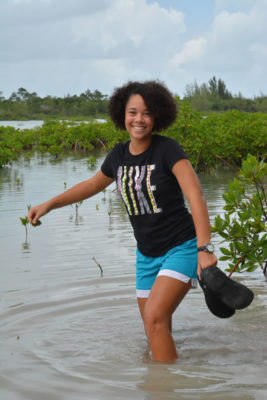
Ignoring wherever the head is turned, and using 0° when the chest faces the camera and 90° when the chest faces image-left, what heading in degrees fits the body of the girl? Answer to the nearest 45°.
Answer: approximately 45°

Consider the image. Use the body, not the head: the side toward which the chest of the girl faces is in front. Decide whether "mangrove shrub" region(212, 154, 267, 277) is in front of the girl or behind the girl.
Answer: behind
